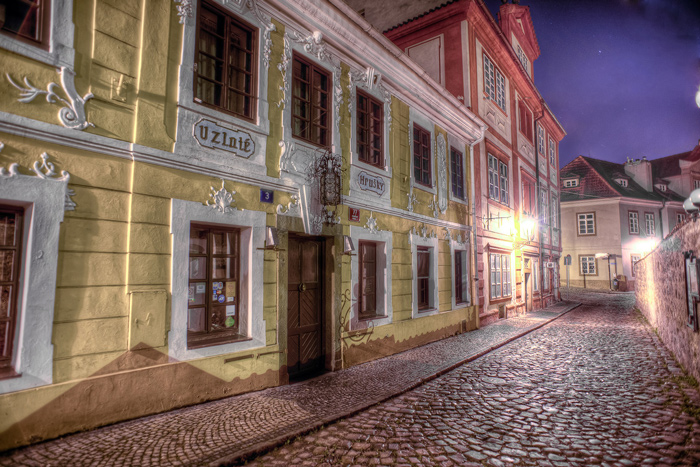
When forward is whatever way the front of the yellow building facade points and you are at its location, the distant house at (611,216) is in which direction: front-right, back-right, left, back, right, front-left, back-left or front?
left

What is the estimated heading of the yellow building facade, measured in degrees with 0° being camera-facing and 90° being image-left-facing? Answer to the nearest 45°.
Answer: approximately 315°
